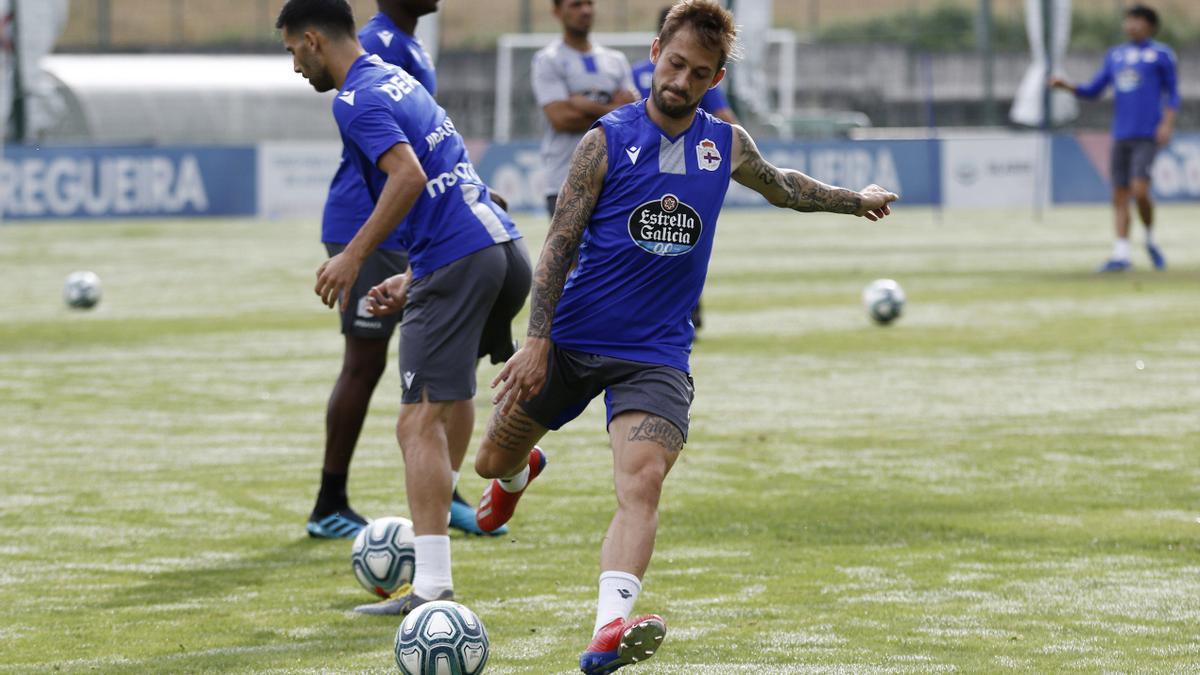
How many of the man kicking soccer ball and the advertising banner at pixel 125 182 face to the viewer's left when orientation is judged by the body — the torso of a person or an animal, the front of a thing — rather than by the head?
0

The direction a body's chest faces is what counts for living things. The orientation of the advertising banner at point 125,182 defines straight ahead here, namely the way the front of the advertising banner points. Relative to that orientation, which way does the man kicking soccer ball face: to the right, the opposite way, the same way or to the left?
the same way

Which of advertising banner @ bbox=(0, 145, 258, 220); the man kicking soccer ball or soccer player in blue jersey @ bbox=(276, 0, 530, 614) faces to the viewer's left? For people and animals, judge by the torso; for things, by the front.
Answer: the soccer player in blue jersey

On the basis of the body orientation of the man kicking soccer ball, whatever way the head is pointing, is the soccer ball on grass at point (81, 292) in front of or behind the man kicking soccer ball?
behind

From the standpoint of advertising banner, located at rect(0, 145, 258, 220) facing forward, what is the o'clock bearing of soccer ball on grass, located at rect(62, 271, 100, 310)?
The soccer ball on grass is roughly at 12 o'clock from the advertising banner.

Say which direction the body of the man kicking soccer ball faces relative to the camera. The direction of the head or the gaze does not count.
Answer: toward the camera

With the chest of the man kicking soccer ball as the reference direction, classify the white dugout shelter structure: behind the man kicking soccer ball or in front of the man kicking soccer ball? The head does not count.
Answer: behind

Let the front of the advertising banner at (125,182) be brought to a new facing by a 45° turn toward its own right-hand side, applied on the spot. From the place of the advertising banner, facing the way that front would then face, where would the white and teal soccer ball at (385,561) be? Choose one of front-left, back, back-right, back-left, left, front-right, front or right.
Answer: front-left

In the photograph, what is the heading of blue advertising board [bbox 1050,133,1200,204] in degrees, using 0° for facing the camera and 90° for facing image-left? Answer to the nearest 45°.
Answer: approximately 0°

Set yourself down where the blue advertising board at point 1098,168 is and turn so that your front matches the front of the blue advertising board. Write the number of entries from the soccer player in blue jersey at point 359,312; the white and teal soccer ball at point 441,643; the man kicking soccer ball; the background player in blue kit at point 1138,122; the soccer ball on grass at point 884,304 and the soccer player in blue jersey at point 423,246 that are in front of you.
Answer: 6

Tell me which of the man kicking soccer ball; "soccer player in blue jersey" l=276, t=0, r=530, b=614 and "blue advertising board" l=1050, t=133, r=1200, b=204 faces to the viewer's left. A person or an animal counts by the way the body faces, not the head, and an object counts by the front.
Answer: the soccer player in blue jersey

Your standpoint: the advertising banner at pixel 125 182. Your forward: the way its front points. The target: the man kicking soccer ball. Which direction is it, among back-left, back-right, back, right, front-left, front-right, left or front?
front

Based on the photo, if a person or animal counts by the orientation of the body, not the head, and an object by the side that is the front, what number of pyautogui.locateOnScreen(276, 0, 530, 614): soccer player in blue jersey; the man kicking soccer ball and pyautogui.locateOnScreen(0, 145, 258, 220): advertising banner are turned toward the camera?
2

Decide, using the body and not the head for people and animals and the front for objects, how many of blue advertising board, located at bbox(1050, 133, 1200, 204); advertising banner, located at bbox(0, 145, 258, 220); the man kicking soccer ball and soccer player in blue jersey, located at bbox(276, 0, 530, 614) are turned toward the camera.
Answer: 3

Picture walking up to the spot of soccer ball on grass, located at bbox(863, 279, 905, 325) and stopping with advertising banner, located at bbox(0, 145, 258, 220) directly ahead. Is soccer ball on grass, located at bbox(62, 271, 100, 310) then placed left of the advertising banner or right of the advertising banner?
left

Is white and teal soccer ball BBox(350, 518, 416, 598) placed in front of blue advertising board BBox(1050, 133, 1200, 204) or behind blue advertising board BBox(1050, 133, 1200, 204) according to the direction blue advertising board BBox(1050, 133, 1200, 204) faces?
in front
